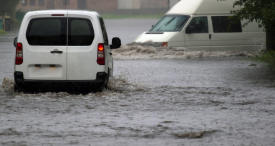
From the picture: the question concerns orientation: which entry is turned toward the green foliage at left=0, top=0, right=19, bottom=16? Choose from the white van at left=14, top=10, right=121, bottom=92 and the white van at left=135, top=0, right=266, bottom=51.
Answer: the white van at left=14, top=10, right=121, bottom=92

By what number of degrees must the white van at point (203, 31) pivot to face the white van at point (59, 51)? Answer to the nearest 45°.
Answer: approximately 45° to its left

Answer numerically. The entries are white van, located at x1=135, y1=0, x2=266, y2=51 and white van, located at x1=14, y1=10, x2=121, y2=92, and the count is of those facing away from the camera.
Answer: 1

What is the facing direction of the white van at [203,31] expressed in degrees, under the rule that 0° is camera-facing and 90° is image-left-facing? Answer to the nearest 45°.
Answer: approximately 45°

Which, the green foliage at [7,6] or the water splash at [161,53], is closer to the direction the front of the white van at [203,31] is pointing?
the water splash

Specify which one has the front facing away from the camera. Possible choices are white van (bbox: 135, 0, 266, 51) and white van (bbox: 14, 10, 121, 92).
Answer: white van (bbox: 14, 10, 121, 92)

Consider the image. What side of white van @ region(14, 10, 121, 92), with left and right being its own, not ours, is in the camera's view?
back

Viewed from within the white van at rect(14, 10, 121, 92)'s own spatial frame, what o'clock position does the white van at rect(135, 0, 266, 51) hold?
the white van at rect(135, 0, 266, 51) is roughly at 1 o'clock from the white van at rect(14, 10, 121, 92).
